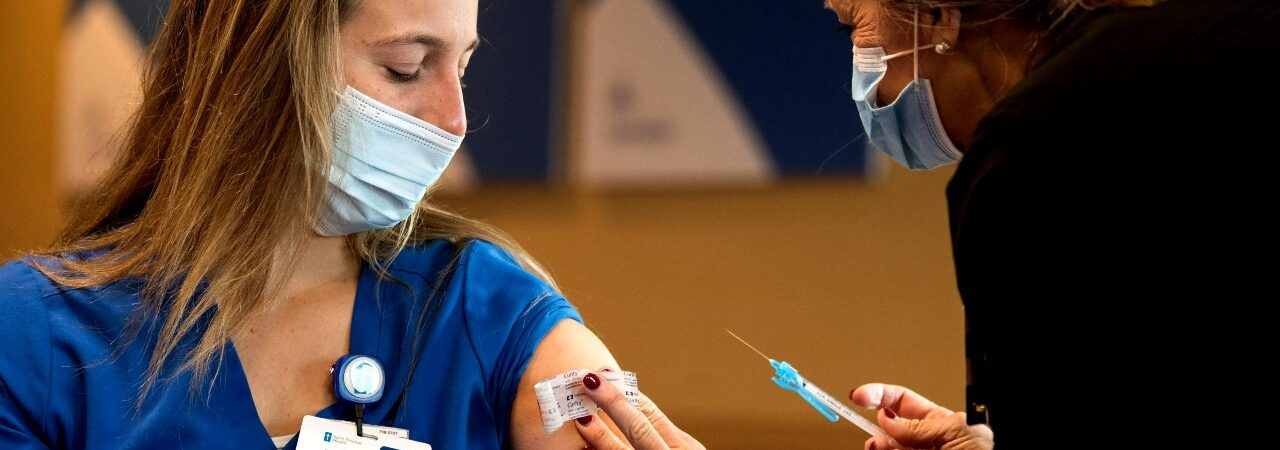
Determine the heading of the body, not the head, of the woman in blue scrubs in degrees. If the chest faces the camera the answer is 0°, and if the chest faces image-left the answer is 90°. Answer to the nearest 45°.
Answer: approximately 0°

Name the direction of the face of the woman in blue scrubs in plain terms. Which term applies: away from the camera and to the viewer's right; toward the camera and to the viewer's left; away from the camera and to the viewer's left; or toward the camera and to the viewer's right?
toward the camera and to the viewer's right
